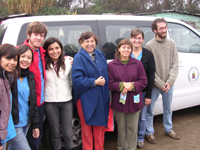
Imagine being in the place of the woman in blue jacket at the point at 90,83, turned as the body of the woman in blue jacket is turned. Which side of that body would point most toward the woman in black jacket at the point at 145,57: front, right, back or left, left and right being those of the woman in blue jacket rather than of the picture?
left

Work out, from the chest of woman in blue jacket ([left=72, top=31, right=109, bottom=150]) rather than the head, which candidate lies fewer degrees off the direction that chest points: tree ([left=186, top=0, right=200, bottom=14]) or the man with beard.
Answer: the man with beard

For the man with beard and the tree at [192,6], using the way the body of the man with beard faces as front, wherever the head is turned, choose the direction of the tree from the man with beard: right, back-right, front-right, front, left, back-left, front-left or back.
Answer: back-left

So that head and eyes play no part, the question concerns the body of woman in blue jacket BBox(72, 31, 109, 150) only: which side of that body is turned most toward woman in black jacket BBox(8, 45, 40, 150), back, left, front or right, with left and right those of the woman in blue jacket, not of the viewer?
right

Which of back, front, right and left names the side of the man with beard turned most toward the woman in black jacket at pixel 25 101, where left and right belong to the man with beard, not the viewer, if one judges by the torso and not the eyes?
right

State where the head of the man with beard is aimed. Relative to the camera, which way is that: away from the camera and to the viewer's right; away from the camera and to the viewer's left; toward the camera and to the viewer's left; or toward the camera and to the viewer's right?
toward the camera and to the viewer's right

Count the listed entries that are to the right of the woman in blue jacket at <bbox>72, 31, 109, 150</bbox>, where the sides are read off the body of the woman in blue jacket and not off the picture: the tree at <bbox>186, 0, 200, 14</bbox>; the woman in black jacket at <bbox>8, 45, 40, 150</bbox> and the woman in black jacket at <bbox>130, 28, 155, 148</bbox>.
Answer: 1

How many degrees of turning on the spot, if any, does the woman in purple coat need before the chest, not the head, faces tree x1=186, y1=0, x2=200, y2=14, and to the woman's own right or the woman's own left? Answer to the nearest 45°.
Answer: approximately 180°

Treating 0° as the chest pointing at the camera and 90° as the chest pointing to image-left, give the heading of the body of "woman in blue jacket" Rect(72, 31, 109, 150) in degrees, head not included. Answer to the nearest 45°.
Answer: approximately 315°

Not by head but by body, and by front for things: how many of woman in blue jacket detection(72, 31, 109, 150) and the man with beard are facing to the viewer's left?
0
